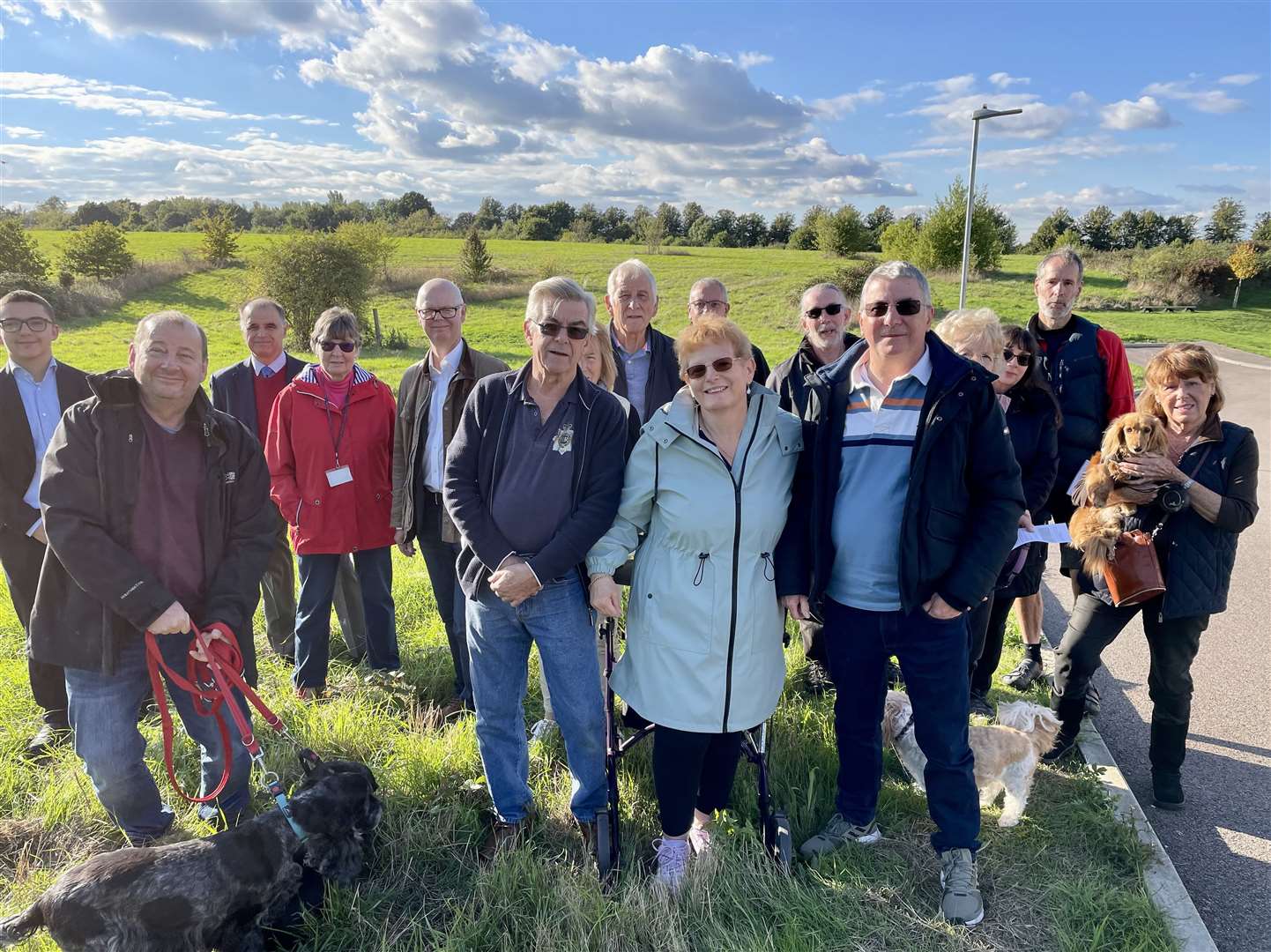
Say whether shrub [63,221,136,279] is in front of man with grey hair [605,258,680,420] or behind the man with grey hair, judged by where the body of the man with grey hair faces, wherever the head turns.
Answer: behind
